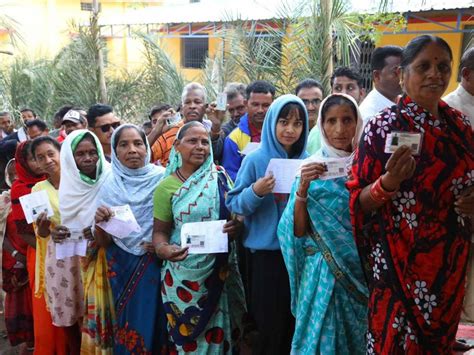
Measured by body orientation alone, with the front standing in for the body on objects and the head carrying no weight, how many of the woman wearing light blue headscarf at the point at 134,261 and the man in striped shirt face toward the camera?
2

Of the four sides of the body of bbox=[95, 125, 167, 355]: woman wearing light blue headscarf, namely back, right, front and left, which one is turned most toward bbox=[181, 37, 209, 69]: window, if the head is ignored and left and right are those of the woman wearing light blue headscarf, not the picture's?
back

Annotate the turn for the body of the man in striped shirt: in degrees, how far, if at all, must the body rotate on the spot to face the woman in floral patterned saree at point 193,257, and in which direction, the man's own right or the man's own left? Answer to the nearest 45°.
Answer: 0° — they already face them

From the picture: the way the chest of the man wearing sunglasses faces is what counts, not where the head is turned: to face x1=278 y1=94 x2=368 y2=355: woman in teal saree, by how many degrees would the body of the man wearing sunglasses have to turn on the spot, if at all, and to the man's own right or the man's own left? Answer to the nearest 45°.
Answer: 0° — they already face them

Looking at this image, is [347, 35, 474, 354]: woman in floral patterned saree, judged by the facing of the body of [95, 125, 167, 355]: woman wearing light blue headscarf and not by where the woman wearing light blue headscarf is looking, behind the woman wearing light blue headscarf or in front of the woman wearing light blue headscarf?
in front

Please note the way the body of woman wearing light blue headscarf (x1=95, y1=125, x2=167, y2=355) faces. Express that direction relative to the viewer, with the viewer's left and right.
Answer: facing the viewer

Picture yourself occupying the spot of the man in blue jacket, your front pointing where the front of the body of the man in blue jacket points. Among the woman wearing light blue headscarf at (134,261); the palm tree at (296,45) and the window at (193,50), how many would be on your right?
1

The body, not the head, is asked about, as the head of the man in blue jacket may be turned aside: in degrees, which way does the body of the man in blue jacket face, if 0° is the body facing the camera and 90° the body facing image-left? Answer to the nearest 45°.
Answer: approximately 315°

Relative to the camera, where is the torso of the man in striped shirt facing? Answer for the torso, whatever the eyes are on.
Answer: toward the camera

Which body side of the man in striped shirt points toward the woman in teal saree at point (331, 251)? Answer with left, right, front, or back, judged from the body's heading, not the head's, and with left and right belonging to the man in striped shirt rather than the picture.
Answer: front

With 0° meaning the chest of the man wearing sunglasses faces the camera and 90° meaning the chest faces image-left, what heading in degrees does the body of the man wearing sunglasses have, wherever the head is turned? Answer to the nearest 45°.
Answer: approximately 315°

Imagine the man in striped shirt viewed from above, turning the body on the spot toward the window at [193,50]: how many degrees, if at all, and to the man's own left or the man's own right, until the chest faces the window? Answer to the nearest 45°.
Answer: approximately 180°
